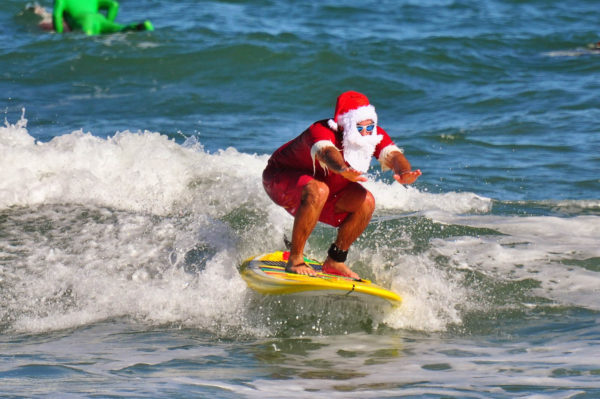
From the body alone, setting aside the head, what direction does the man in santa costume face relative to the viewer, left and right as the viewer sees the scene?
facing the viewer and to the right of the viewer

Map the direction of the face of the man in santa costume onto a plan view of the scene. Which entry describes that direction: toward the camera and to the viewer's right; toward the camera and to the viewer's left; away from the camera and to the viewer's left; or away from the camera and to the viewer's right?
toward the camera and to the viewer's right

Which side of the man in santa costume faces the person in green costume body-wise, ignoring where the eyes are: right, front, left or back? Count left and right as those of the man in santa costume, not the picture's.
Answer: back
